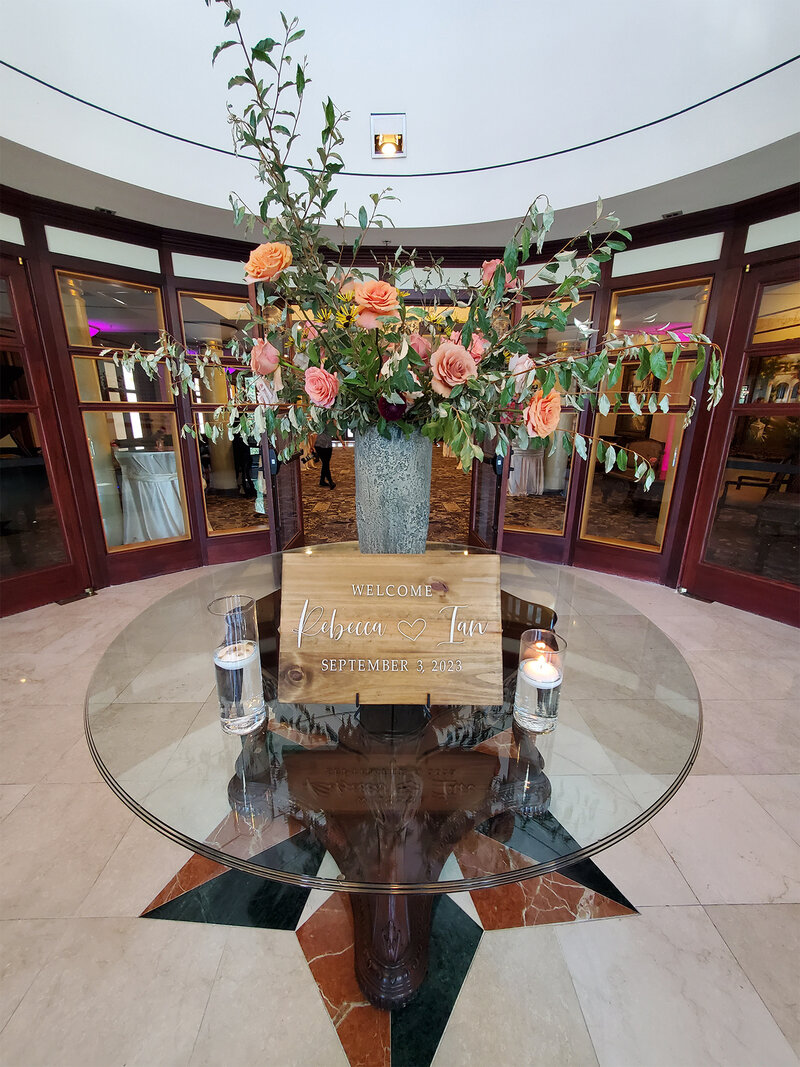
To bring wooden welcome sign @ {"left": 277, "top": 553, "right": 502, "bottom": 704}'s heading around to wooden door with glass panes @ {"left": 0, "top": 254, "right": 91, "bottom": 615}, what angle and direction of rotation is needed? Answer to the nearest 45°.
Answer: approximately 135° to its right

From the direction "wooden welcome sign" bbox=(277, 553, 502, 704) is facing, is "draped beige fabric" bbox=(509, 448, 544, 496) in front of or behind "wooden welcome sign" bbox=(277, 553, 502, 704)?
behind

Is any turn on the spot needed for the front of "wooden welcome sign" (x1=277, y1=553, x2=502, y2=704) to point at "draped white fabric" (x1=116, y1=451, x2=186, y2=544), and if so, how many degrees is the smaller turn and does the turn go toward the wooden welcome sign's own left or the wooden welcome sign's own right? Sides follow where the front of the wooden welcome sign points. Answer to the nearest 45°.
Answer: approximately 135° to the wooden welcome sign's own right

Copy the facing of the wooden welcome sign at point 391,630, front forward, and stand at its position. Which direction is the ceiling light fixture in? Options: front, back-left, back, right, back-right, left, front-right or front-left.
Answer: back

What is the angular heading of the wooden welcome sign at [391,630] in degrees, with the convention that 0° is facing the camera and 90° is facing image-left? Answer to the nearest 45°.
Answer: approximately 0°

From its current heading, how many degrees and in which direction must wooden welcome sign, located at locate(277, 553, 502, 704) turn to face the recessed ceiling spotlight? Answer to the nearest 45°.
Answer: approximately 180°

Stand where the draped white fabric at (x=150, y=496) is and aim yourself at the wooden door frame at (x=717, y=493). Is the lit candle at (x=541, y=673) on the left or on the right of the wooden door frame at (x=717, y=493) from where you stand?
right
